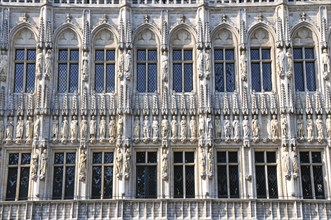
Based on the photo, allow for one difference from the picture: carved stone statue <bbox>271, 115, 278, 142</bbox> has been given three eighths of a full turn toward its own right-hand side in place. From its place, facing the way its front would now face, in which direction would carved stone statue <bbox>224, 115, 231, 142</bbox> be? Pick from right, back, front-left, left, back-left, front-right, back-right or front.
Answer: front-left

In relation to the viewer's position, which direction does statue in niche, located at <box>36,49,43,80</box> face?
facing the viewer and to the left of the viewer

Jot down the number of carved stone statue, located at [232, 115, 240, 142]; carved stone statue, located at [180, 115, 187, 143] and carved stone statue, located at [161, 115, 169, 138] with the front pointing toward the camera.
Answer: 3

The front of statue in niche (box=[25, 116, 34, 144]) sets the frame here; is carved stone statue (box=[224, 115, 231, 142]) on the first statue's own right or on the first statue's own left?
on the first statue's own left

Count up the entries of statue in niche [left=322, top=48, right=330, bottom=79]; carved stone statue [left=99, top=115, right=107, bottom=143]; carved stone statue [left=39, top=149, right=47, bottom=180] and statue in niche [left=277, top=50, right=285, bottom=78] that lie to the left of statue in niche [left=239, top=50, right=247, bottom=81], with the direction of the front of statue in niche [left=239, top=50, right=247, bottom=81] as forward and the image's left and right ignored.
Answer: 2

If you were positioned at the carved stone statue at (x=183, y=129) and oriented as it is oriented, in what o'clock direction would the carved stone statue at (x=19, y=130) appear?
the carved stone statue at (x=19, y=130) is roughly at 3 o'clock from the carved stone statue at (x=183, y=129).

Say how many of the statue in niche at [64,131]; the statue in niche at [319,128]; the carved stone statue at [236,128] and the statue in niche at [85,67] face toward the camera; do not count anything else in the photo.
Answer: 4

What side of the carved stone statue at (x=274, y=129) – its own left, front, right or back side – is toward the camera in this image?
front

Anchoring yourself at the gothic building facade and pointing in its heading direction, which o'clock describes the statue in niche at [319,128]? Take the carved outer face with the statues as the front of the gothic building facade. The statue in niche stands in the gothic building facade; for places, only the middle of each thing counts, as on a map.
The statue in niche is roughly at 9 o'clock from the gothic building facade.

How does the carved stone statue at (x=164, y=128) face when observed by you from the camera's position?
facing the viewer

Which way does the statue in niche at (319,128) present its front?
toward the camera

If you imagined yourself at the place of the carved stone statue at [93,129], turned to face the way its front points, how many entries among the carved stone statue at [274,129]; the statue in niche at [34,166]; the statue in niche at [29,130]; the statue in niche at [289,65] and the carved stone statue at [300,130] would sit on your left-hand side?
3
